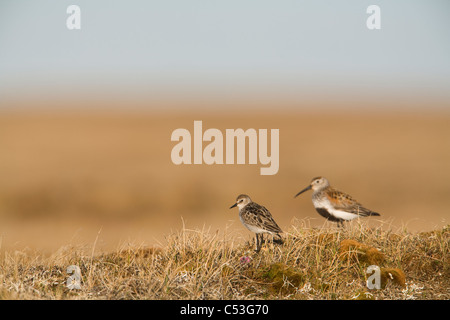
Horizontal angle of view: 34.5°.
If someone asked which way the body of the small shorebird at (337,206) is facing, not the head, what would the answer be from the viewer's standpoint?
to the viewer's left

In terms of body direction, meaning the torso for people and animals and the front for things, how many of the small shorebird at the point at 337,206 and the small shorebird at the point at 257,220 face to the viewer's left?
2

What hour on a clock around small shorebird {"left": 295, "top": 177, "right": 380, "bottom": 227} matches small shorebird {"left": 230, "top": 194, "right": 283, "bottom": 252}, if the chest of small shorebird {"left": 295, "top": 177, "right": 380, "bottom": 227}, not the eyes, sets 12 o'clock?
small shorebird {"left": 230, "top": 194, "right": 283, "bottom": 252} is roughly at 10 o'clock from small shorebird {"left": 295, "top": 177, "right": 380, "bottom": 227}.

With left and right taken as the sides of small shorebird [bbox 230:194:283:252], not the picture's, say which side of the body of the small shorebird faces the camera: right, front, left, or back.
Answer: left

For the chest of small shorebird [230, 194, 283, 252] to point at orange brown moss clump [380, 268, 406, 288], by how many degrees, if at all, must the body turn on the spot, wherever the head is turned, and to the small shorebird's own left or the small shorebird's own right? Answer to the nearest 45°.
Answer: approximately 135° to the small shorebird's own left

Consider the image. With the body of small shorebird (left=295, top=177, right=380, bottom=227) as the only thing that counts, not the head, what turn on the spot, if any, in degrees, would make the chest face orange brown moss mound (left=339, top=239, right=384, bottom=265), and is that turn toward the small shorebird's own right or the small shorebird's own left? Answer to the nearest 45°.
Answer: approximately 90° to the small shorebird's own left

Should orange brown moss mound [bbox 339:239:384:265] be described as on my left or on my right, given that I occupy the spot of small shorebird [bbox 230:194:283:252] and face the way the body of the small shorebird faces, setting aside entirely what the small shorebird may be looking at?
on my left

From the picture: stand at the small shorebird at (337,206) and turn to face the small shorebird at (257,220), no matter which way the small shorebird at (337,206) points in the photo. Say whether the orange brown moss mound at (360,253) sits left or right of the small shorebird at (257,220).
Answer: left

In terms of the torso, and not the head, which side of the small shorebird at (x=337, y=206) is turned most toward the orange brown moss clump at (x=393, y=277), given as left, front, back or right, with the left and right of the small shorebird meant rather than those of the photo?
left

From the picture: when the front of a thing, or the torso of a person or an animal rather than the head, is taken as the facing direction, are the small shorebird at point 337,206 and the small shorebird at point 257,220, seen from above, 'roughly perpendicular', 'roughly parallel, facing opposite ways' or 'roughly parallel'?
roughly parallel
